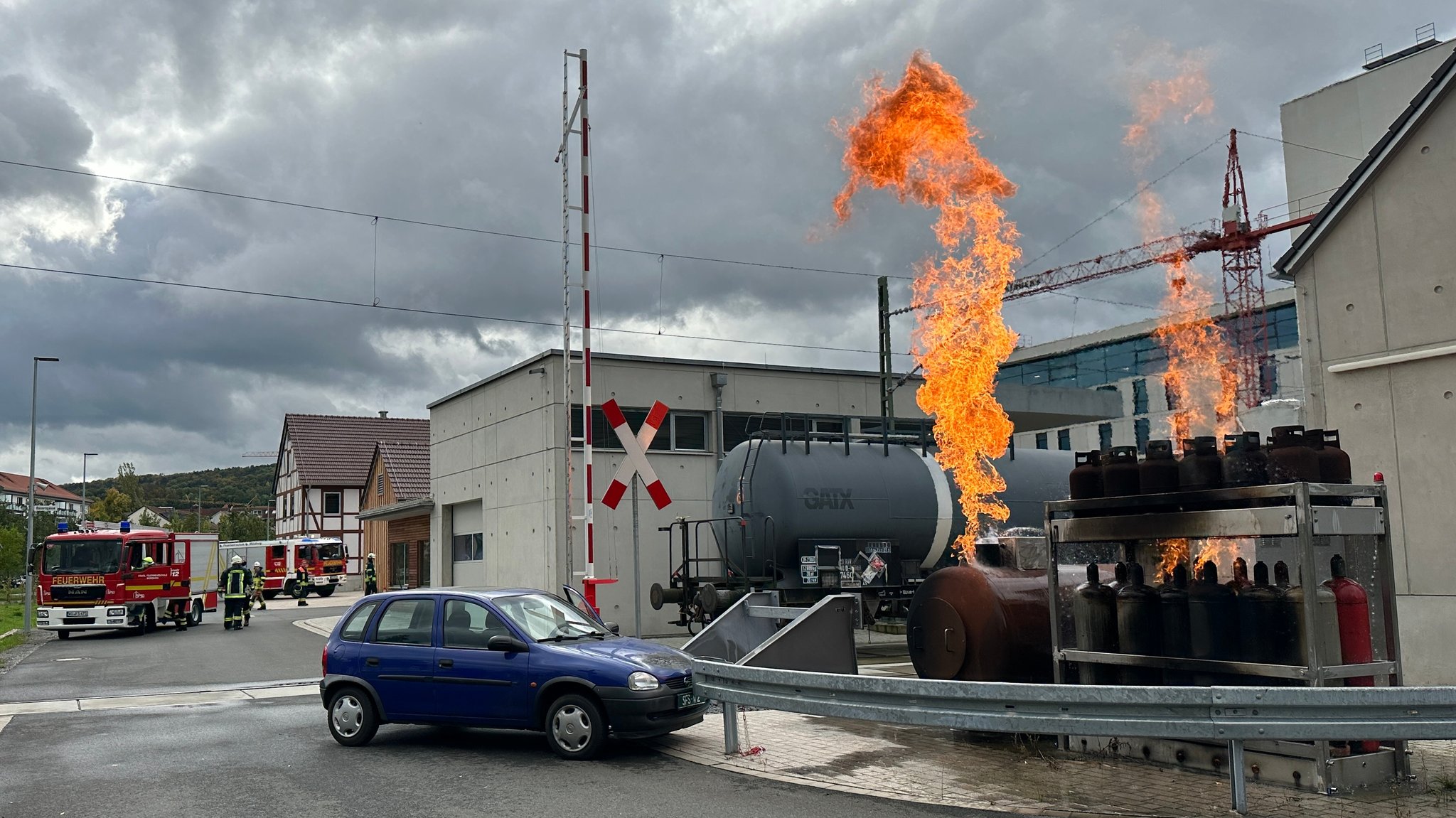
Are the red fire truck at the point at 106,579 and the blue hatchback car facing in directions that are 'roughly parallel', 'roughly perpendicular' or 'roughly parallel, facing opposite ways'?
roughly perpendicular

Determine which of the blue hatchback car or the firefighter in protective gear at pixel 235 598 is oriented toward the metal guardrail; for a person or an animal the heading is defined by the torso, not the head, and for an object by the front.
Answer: the blue hatchback car
